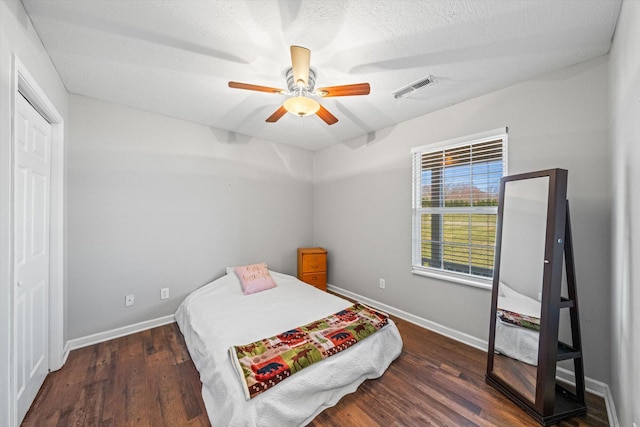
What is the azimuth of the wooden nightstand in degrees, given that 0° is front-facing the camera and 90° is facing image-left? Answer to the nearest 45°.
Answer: approximately 0°

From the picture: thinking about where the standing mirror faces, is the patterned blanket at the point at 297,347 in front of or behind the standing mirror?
in front

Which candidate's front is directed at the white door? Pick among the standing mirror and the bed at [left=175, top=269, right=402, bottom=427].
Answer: the standing mirror

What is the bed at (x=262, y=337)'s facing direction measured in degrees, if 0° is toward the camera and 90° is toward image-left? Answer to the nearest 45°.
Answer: approximately 315°

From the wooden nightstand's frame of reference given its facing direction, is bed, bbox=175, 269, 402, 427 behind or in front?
in front

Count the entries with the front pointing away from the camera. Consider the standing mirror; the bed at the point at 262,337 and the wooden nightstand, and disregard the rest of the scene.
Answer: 0

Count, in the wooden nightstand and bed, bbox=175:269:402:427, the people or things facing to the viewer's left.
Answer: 0

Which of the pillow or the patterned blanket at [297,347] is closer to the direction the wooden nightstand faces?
the patterned blanket

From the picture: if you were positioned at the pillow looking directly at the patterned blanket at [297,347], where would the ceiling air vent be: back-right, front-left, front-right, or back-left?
front-left

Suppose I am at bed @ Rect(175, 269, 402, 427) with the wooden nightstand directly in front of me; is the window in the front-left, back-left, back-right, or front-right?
front-right

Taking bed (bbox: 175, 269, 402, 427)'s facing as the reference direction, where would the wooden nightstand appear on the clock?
The wooden nightstand is roughly at 8 o'clock from the bed.

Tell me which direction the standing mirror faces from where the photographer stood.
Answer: facing the viewer and to the left of the viewer

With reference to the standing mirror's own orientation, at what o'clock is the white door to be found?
The white door is roughly at 12 o'clock from the standing mirror.

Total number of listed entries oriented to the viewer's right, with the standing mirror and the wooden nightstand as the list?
0
